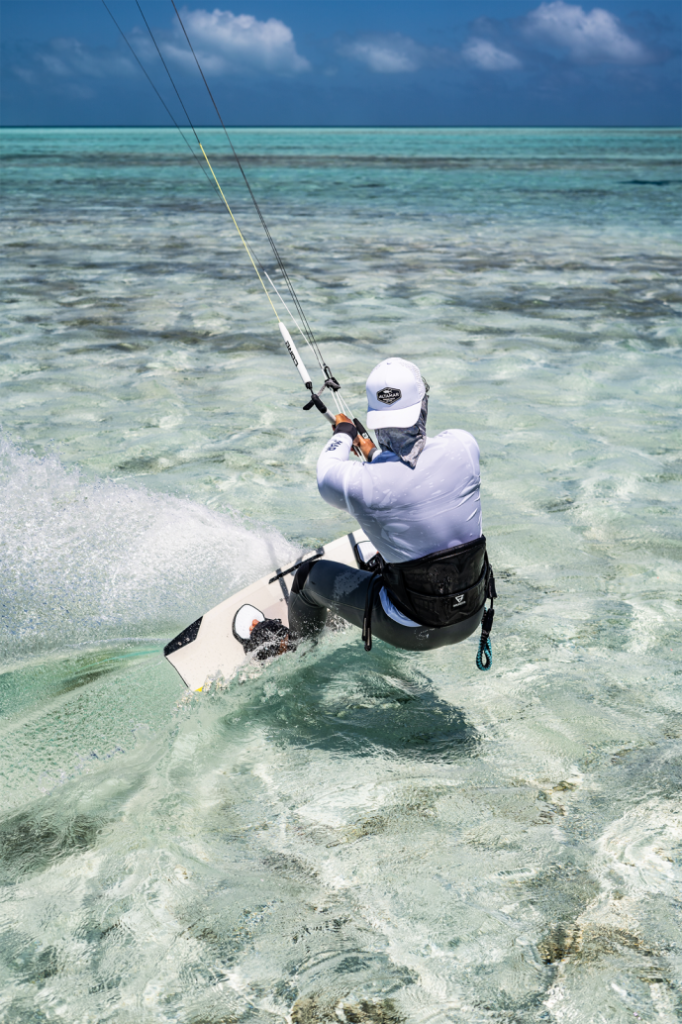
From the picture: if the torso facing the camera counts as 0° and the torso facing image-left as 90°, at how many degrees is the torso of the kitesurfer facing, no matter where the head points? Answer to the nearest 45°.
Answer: approximately 135°
